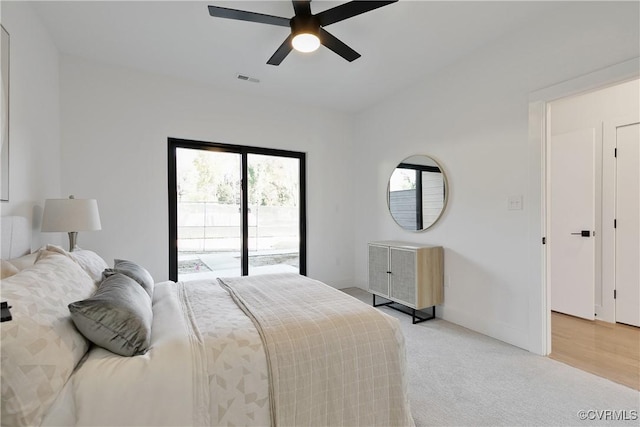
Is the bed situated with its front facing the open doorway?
yes

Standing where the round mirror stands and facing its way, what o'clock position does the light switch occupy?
The light switch is roughly at 9 o'clock from the round mirror.

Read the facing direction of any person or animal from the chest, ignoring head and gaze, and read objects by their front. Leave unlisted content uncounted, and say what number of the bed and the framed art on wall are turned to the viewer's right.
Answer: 2

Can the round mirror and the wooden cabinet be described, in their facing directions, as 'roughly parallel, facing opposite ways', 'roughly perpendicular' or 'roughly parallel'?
roughly parallel

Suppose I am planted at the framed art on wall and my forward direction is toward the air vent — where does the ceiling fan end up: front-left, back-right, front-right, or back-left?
front-right

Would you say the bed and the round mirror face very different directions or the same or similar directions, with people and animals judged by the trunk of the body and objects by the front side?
very different directions

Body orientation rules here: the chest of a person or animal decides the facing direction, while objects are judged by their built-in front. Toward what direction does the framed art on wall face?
to the viewer's right

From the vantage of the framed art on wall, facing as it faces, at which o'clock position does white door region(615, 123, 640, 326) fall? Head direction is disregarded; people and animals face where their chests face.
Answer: The white door is roughly at 1 o'clock from the framed art on wall.

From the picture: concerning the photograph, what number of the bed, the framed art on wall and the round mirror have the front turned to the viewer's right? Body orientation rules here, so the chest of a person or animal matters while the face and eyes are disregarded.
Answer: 2

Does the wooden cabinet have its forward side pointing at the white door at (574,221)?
no

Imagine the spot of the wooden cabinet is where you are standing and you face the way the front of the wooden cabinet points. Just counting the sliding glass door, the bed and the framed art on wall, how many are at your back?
0

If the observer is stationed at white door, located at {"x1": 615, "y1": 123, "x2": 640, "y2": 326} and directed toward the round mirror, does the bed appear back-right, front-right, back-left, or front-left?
front-left

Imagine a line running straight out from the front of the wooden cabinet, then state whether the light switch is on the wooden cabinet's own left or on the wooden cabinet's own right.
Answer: on the wooden cabinet's own left

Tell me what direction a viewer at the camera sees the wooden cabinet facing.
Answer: facing the viewer and to the left of the viewer

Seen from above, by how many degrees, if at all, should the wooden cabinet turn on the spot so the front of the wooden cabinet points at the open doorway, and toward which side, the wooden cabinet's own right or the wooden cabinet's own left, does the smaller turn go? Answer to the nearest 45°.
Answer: approximately 135° to the wooden cabinet's own left

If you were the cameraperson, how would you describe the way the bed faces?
facing to the right of the viewer

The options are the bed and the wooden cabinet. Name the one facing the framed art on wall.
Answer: the wooden cabinet
